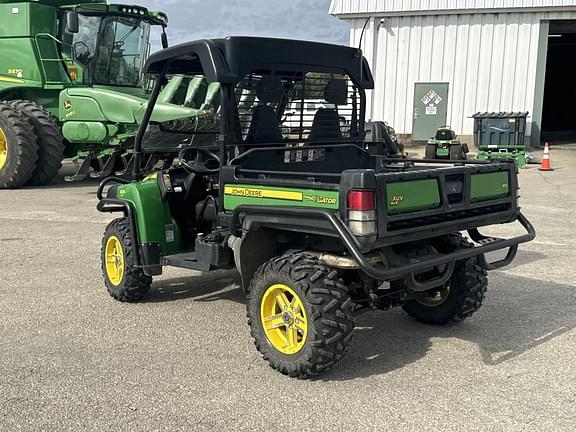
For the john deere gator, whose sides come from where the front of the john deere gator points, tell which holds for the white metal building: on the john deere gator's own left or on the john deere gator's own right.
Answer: on the john deere gator's own right

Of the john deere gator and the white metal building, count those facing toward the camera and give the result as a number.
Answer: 1

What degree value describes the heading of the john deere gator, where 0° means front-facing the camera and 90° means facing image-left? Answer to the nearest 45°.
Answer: approximately 135°

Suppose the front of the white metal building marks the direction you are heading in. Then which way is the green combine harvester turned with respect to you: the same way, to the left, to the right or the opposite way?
to the left

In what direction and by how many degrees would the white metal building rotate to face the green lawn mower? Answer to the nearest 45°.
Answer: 0° — it already faces it

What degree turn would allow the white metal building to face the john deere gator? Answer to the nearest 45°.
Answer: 0° — it already faces it

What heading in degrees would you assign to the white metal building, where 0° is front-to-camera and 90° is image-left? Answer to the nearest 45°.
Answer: approximately 0°

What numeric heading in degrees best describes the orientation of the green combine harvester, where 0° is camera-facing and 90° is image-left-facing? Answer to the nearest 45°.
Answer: approximately 315°

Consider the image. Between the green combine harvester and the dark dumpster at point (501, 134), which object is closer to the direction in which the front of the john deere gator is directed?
the green combine harvester

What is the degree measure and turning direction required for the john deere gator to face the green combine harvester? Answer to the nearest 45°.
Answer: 0° — it already faces it

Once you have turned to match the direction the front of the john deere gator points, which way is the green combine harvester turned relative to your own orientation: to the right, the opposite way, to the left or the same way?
the opposite way
